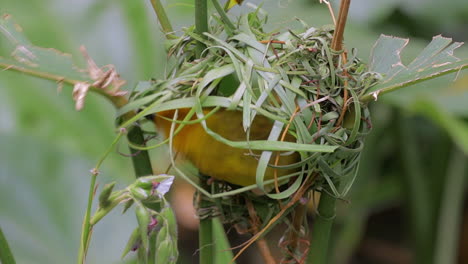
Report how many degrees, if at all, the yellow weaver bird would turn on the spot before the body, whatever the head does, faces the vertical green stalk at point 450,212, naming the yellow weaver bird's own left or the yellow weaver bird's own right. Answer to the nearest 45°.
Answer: approximately 135° to the yellow weaver bird's own right

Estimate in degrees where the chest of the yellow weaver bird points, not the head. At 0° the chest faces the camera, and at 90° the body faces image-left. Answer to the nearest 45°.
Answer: approximately 90°
